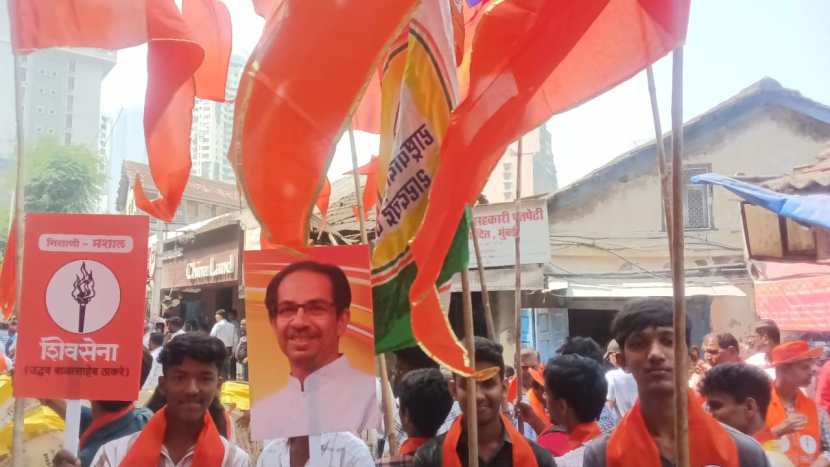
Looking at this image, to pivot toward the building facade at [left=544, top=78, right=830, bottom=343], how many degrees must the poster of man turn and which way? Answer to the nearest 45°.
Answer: approximately 135° to its left

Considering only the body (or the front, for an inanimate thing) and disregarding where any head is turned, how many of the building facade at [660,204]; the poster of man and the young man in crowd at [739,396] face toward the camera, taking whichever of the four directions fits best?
2

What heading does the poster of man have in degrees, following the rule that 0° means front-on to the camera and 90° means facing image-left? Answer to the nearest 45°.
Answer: approximately 0°

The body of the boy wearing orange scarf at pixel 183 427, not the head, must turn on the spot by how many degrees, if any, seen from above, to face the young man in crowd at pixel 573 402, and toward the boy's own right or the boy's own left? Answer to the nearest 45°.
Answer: approximately 90° to the boy's own left

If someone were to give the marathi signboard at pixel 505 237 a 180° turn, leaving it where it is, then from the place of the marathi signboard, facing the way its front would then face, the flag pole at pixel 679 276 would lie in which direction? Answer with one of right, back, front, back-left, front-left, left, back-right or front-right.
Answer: back

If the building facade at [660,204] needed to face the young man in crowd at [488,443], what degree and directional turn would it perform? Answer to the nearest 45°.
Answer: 0° — it already faces them

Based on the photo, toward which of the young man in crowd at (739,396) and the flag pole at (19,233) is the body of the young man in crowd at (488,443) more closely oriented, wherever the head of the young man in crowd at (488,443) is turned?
the flag pole

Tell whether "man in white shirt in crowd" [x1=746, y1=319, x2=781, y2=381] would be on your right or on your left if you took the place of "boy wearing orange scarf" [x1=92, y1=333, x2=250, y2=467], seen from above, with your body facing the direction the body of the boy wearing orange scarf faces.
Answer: on your left
